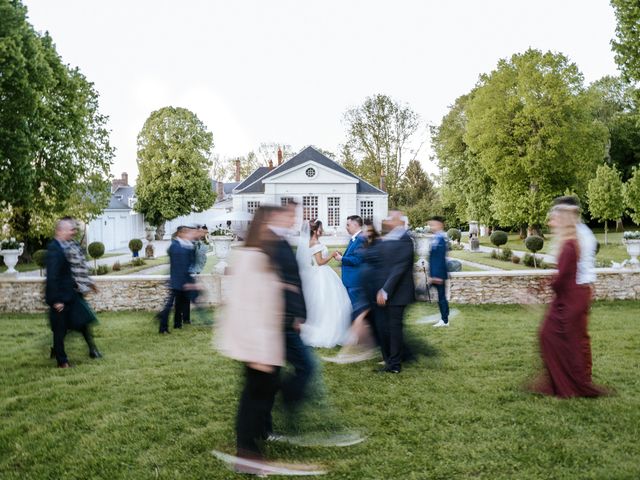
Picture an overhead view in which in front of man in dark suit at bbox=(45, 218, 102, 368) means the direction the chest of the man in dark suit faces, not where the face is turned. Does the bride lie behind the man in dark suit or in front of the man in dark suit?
in front

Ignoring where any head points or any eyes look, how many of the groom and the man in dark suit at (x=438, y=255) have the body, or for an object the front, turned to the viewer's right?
0

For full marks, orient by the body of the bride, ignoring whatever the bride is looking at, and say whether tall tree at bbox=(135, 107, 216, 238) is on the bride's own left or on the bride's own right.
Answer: on the bride's own left

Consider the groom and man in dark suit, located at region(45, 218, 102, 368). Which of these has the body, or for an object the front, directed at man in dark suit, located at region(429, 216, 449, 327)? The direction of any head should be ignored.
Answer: man in dark suit, located at region(45, 218, 102, 368)

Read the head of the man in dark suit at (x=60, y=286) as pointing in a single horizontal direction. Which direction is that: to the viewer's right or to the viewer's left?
to the viewer's right

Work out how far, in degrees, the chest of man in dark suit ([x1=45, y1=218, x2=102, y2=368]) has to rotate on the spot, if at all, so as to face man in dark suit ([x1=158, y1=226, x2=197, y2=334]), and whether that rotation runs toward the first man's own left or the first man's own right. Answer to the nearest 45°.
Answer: approximately 45° to the first man's own left

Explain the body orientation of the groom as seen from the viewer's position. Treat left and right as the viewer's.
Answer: facing to the left of the viewer

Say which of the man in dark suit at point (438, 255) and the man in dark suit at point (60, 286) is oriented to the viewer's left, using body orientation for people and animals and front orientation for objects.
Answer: the man in dark suit at point (438, 255)

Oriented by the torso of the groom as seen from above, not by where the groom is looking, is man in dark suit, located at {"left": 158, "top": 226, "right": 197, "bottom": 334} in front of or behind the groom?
in front
